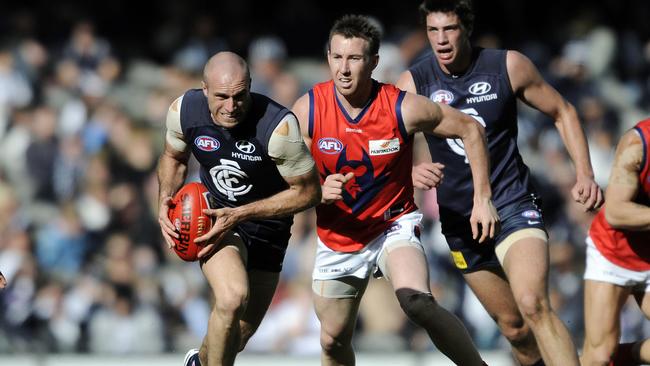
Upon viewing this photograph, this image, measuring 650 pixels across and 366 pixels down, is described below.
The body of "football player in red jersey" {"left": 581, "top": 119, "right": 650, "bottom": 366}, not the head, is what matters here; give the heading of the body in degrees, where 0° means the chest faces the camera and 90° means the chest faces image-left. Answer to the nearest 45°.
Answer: approximately 315°

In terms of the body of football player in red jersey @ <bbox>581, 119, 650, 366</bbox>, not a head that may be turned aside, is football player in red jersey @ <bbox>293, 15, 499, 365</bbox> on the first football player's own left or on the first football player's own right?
on the first football player's own right
